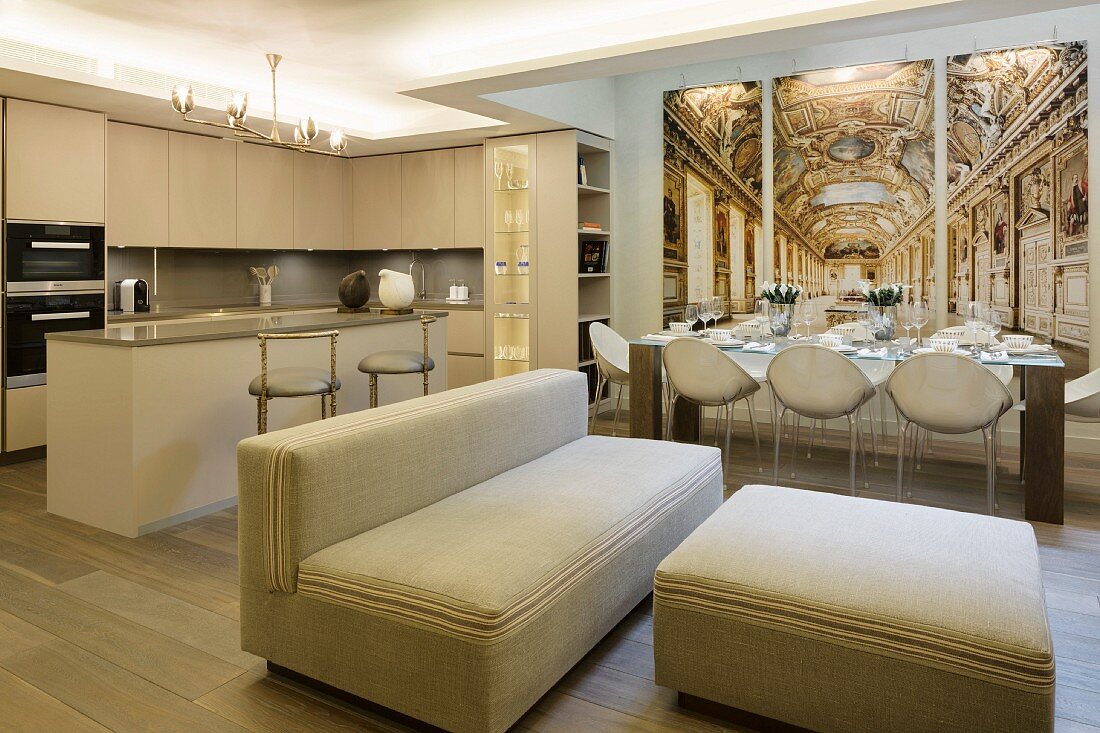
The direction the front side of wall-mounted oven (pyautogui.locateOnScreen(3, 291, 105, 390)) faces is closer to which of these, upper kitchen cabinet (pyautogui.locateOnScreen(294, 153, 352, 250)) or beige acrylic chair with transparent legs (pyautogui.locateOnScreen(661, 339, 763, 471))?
the beige acrylic chair with transparent legs

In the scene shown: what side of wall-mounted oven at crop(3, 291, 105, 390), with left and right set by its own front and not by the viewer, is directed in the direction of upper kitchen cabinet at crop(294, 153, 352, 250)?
left

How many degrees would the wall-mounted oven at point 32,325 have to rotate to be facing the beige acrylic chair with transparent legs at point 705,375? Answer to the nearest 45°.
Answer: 0° — it already faces it

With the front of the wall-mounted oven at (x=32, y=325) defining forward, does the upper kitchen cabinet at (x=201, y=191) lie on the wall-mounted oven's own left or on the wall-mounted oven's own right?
on the wall-mounted oven's own left

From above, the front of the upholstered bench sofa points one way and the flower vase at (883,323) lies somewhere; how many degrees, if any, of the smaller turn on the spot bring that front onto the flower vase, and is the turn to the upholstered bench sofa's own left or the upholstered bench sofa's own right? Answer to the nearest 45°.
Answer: approximately 90° to the upholstered bench sofa's own left

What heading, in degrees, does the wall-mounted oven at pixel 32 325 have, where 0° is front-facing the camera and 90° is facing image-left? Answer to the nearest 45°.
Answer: approximately 315°
